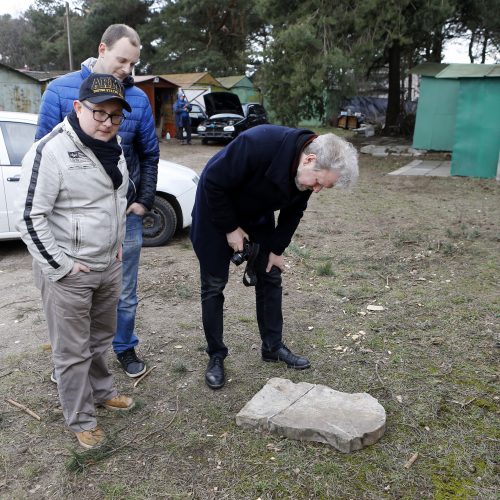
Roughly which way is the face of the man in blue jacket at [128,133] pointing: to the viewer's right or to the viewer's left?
to the viewer's right

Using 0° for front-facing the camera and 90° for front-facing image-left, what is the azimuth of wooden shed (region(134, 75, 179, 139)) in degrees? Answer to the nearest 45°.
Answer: approximately 315°

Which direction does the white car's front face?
to the viewer's right

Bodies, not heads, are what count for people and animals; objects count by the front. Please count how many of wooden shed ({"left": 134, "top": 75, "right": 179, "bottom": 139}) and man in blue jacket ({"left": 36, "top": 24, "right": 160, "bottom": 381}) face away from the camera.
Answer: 0

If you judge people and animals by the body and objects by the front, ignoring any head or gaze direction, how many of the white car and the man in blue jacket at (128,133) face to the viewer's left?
0

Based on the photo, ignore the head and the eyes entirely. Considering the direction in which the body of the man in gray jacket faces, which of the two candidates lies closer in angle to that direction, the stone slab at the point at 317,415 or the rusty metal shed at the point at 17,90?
the stone slab

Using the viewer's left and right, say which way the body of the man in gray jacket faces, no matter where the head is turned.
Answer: facing the viewer and to the right of the viewer
